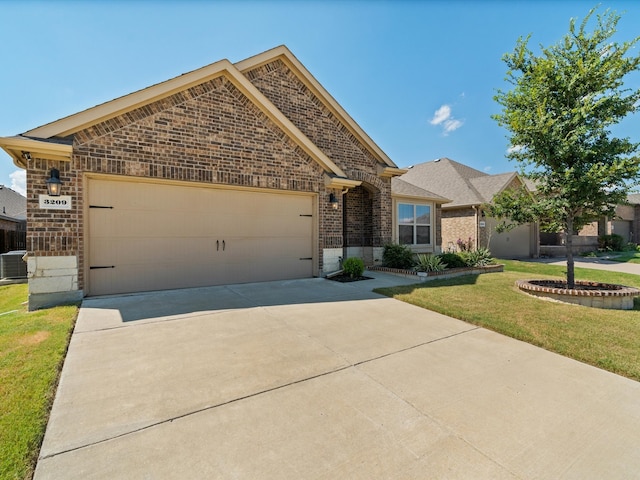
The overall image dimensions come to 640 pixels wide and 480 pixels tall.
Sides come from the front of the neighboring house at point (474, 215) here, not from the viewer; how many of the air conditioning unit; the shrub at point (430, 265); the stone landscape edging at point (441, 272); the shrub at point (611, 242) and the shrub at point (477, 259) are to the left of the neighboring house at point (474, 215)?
1

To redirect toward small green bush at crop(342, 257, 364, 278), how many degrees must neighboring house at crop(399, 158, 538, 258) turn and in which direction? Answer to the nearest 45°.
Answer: approximately 45° to its right

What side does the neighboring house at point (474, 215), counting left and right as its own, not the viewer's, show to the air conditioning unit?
right

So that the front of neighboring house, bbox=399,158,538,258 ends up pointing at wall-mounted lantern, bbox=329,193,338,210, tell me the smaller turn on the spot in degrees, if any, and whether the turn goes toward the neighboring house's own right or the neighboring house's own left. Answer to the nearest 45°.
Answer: approximately 45° to the neighboring house's own right

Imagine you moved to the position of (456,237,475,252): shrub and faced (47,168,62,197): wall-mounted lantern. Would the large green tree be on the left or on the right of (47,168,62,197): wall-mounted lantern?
left

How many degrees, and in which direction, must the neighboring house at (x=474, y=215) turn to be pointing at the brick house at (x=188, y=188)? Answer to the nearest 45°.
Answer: approximately 90° to its right

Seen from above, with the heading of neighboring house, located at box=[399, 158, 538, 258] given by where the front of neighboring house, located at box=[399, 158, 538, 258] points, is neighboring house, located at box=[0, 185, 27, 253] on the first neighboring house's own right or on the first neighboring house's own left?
on the first neighboring house's own right
